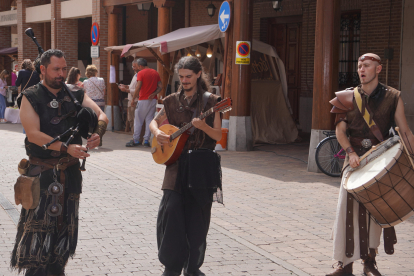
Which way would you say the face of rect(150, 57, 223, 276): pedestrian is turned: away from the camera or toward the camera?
toward the camera

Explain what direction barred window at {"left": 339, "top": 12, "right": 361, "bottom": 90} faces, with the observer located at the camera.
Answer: facing the viewer

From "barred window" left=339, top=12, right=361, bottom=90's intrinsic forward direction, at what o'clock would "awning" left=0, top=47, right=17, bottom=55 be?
The awning is roughly at 4 o'clock from the barred window.

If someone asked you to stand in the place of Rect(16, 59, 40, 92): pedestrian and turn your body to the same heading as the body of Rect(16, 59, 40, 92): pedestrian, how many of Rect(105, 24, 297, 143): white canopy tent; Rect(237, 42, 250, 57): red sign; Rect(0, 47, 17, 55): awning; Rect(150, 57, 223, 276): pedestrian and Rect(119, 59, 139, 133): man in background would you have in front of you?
1

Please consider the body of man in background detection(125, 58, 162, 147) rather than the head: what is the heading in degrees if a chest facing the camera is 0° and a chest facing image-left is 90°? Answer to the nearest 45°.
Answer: approximately 135°

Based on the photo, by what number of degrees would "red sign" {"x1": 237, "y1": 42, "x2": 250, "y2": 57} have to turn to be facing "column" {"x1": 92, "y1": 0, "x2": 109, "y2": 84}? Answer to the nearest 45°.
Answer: approximately 135° to its right

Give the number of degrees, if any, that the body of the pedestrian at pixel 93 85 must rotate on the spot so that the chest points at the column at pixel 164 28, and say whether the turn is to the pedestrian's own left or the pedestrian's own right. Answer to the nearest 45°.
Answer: approximately 45° to the pedestrian's own right

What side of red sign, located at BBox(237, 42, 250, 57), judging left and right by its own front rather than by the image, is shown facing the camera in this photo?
front

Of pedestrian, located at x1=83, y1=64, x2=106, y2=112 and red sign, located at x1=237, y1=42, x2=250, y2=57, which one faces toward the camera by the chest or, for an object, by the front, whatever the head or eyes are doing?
the red sign

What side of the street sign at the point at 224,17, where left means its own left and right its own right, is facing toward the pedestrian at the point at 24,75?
right

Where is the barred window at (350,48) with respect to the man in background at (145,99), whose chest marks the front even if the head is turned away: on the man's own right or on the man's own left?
on the man's own right
